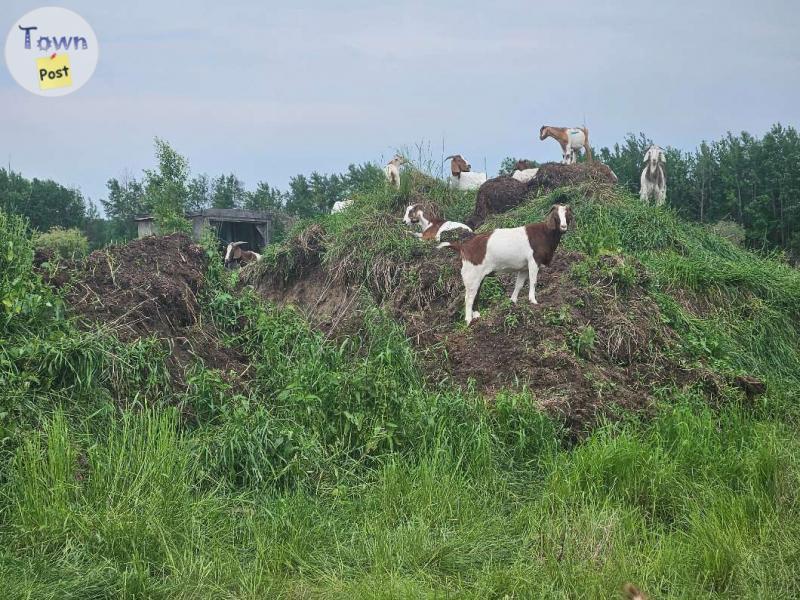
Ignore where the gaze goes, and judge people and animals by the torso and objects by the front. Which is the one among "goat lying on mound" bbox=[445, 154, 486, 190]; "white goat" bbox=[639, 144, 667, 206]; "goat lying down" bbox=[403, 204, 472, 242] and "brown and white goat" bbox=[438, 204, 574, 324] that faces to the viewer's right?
the brown and white goat

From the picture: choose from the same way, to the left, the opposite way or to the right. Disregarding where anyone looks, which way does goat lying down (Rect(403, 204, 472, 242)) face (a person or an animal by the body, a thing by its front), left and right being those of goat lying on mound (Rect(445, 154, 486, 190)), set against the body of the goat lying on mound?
the same way

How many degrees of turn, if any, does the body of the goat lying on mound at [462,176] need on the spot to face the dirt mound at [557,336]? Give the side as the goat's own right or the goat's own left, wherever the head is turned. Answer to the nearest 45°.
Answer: approximately 90° to the goat's own left

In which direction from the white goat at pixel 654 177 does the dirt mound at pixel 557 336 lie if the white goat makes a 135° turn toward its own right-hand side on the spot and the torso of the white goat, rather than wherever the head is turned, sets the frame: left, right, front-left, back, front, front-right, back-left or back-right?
back-left

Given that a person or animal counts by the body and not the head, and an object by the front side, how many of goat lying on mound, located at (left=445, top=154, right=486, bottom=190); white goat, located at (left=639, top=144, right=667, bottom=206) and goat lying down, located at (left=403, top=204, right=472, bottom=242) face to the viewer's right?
0

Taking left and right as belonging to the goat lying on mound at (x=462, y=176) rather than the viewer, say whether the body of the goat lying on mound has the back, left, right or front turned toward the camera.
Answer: left

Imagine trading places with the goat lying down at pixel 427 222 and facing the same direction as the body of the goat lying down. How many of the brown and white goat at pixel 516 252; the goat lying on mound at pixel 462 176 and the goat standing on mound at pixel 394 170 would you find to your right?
2

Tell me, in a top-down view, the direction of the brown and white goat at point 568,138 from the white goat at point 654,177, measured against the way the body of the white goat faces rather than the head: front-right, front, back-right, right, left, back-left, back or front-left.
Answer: back-right

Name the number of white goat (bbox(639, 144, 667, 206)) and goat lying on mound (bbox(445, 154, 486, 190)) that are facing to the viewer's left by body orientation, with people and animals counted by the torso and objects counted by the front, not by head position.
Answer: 1

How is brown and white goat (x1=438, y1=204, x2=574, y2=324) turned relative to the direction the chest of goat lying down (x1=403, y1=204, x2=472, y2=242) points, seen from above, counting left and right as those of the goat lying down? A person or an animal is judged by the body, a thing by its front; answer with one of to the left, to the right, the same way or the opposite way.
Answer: the opposite way

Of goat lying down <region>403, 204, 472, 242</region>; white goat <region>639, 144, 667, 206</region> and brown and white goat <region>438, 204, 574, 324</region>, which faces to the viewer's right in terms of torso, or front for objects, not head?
the brown and white goat

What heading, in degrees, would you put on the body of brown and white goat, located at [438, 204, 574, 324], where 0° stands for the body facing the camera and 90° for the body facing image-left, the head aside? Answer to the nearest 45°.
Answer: approximately 270°

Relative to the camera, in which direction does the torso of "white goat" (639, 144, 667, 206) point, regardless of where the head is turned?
toward the camera

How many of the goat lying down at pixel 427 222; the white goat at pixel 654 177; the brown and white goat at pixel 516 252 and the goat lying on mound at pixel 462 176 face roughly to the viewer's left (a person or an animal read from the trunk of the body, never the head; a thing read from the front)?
2

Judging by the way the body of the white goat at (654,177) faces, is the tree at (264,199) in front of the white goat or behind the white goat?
behind

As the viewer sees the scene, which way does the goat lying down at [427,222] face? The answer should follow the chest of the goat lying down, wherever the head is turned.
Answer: to the viewer's left

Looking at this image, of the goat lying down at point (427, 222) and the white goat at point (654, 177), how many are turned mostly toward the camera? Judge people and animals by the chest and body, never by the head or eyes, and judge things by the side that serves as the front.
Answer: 1

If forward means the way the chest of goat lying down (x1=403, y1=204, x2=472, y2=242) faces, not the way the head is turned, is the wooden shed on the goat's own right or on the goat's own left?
on the goat's own right
